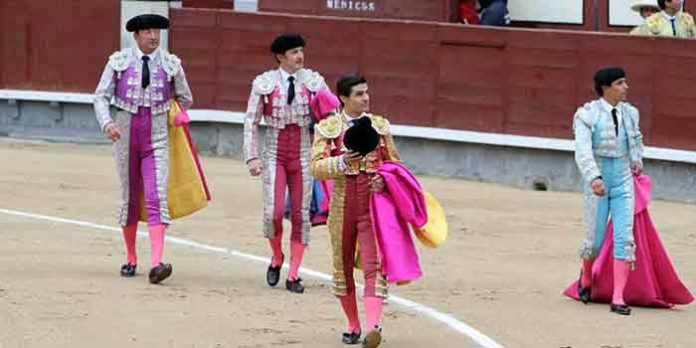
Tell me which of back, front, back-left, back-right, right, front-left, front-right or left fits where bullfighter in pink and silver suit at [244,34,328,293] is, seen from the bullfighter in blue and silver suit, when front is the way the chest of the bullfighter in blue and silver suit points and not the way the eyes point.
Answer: back-right

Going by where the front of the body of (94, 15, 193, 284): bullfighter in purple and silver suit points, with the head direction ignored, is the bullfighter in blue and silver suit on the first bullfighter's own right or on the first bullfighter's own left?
on the first bullfighter's own left

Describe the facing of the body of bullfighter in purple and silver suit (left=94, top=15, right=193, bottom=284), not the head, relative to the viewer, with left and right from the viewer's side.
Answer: facing the viewer

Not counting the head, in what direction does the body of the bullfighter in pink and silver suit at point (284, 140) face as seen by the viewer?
toward the camera

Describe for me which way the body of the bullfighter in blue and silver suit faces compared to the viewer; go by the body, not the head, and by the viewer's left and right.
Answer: facing the viewer and to the right of the viewer

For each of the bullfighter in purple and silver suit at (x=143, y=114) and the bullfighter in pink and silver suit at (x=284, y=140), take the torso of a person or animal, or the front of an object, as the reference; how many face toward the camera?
2

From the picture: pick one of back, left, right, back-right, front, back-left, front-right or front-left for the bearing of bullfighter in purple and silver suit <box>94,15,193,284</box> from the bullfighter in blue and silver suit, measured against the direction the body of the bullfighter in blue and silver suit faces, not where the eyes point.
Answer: back-right

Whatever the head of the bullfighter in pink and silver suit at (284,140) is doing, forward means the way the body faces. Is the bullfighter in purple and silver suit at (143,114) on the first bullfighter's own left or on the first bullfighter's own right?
on the first bullfighter's own right
